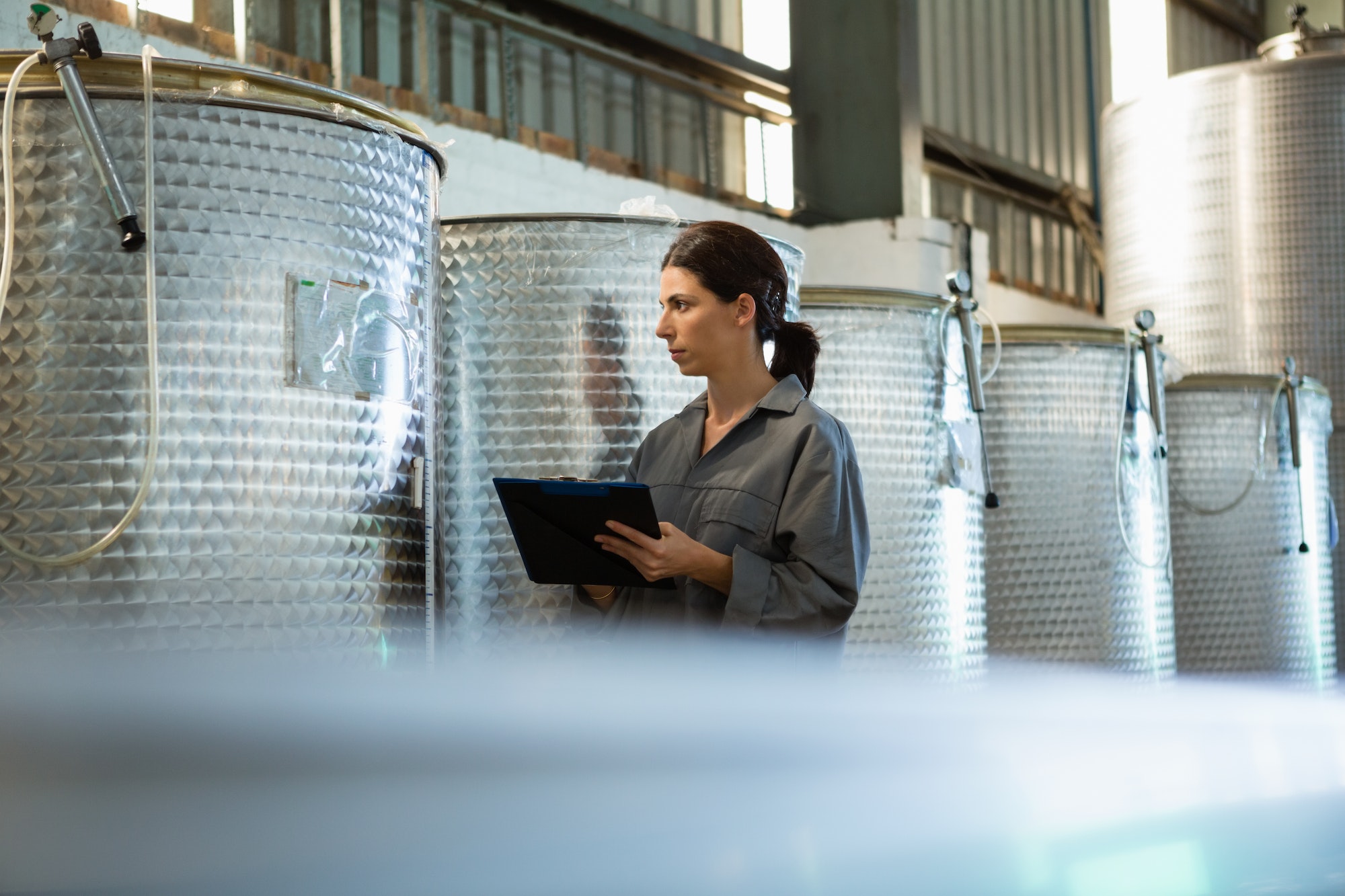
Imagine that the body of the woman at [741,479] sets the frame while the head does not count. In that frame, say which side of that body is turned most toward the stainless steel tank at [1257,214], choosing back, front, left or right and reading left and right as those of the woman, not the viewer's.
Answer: back

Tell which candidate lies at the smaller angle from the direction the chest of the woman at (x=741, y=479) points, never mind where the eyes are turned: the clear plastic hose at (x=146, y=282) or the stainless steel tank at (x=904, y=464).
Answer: the clear plastic hose

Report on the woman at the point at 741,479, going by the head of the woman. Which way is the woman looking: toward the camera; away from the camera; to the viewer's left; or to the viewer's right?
to the viewer's left

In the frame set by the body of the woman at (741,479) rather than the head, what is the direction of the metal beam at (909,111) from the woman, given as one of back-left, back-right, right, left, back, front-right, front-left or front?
back-right

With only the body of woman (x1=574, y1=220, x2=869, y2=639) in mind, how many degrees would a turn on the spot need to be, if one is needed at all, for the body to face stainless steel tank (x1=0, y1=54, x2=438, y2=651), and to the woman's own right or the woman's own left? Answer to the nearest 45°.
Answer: approximately 45° to the woman's own right

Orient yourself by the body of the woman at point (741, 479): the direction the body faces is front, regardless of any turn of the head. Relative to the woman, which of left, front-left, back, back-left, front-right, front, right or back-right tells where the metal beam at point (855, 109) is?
back-right

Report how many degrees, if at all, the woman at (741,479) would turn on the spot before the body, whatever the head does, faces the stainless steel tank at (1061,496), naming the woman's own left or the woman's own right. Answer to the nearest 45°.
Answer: approximately 180°

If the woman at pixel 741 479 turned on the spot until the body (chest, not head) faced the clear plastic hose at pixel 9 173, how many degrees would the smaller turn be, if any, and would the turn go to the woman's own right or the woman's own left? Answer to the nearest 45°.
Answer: approximately 45° to the woman's own right

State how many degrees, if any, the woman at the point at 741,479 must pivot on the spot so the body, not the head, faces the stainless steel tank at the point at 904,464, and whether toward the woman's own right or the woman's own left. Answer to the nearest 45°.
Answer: approximately 135° to the woman's own right

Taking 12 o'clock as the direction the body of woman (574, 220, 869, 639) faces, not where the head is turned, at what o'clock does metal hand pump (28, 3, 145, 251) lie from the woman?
The metal hand pump is roughly at 1 o'clock from the woman.

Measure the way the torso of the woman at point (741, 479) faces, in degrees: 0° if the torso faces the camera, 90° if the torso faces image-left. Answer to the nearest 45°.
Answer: approximately 45°

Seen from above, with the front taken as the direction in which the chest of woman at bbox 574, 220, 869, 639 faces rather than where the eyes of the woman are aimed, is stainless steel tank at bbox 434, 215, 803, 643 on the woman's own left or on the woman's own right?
on the woman's own right

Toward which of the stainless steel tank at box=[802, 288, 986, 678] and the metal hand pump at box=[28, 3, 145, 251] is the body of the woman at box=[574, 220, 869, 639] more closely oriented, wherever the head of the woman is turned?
the metal hand pump

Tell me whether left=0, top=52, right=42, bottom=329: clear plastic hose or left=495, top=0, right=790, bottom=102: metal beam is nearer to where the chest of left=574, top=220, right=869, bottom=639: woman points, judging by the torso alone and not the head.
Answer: the clear plastic hose

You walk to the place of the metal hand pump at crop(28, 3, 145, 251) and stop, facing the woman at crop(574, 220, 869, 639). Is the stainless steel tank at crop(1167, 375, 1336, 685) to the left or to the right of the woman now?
left
